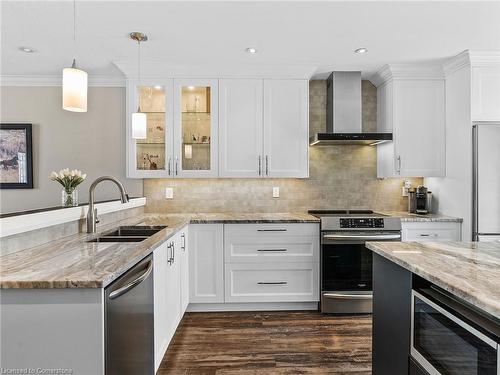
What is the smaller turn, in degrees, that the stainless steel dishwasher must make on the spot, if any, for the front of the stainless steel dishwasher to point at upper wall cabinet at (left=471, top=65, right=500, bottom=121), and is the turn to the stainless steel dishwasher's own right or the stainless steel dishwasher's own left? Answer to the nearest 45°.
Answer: approximately 45° to the stainless steel dishwasher's own left

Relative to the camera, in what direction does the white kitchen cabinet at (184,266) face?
facing to the right of the viewer

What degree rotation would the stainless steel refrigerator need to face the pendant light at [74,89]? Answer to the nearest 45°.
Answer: approximately 45° to its right

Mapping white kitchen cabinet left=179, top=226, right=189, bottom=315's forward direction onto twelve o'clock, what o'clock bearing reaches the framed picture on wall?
The framed picture on wall is roughly at 7 o'clock from the white kitchen cabinet.

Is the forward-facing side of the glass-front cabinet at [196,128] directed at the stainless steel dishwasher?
yes

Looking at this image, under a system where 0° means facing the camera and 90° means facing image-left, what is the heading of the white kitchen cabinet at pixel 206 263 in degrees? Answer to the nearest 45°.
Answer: approximately 0°

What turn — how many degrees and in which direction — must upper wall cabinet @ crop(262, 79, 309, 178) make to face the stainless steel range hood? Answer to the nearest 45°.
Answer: approximately 90° to its left

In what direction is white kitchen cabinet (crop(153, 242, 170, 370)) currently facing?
to the viewer's right

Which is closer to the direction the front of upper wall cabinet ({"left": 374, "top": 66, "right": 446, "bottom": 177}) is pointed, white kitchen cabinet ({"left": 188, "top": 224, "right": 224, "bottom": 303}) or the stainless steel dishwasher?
the stainless steel dishwasher
